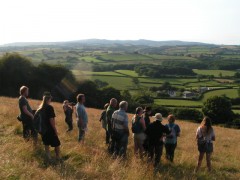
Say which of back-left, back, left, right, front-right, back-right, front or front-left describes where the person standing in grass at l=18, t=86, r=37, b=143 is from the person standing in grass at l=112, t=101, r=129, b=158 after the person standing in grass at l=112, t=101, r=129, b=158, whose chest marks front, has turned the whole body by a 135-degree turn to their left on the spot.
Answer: front

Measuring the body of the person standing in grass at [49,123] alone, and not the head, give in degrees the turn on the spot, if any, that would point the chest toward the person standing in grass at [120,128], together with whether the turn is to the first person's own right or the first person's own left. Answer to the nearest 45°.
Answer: approximately 45° to the first person's own right

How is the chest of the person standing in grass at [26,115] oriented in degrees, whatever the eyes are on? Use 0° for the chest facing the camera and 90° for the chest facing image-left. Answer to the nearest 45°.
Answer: approximately 270°

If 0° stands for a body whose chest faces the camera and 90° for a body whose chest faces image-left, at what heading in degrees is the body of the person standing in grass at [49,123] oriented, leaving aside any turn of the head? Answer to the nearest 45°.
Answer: approximately 225°

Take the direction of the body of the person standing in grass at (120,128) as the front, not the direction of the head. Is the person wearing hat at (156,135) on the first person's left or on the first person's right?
on the first person's right

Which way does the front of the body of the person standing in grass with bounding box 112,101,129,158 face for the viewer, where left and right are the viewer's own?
facing away from the viewer and to the right of the viewer
